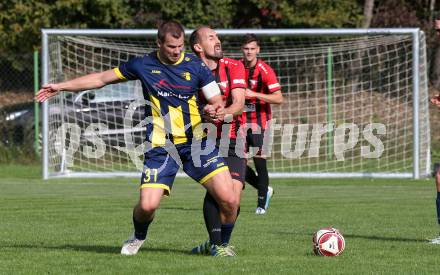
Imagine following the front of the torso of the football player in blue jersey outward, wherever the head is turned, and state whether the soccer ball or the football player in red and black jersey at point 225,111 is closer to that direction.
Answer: the soccer ball

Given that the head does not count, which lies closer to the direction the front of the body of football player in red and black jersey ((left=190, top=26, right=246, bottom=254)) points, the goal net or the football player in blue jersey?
the football player in blue jersey

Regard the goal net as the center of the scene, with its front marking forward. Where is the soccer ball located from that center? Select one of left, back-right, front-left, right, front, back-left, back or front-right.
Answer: front

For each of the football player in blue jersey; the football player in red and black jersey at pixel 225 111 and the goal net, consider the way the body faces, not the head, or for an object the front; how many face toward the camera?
3

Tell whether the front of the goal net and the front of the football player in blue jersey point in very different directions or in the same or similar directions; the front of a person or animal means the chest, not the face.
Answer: same or similar directions

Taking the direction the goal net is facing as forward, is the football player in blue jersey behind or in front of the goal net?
in front

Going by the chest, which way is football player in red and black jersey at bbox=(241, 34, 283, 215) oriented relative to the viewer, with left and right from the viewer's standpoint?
facing the viewer and to the left of the viewer

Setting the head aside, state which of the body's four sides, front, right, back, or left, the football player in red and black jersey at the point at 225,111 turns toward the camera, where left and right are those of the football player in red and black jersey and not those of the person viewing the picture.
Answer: front

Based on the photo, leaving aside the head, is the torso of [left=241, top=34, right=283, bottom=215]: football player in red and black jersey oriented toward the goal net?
no

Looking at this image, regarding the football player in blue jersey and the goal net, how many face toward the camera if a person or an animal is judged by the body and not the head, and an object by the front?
2

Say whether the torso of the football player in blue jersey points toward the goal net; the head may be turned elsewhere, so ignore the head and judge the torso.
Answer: no

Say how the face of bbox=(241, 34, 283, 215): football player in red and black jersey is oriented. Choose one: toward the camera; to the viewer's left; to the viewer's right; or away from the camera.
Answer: toward the camera

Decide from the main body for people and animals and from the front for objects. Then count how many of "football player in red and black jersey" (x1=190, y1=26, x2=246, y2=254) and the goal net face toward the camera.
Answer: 2

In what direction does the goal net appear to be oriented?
toward the camera

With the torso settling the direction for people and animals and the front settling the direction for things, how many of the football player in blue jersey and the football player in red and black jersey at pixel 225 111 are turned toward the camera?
2

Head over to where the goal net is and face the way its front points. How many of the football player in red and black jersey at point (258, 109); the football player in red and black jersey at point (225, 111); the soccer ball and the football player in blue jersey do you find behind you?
0

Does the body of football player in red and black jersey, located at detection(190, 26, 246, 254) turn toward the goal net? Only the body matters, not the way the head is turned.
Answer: no

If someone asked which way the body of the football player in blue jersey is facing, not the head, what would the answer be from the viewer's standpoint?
toward the camera
